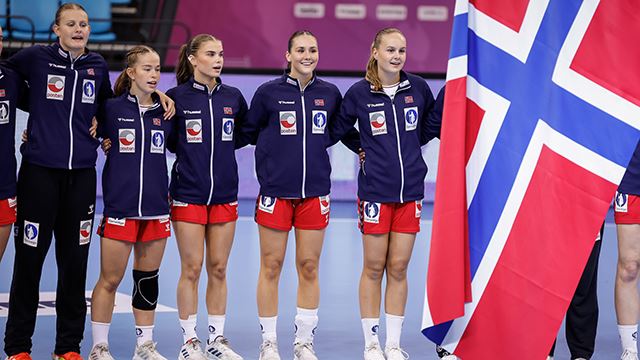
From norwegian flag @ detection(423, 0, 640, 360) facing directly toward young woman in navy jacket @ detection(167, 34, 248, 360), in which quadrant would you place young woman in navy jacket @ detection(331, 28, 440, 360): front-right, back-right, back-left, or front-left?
front-right

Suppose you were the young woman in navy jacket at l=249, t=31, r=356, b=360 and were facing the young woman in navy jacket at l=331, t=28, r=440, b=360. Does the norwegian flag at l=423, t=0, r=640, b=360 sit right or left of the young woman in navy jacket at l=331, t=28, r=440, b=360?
right

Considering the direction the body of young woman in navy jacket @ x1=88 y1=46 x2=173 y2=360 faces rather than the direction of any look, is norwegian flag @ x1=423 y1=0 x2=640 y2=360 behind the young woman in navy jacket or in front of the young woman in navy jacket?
in front

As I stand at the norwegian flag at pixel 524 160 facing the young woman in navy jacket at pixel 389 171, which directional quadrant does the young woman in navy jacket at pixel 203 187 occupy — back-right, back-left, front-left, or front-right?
front-left

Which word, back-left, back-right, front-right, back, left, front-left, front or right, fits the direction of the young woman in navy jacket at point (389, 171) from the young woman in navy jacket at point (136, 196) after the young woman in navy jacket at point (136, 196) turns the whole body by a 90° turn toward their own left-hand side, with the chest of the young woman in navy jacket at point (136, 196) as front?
front-right

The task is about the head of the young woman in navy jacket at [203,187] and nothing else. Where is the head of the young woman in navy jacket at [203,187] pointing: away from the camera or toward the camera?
toward the camera

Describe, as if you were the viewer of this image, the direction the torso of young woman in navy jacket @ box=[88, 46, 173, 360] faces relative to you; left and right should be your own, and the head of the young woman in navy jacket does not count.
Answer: facing the viewer and to the right of the viewer

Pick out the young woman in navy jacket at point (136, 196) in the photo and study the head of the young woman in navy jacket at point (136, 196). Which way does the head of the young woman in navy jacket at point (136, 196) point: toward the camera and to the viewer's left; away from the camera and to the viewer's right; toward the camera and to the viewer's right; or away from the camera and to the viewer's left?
toward the camera and to the viewer's right

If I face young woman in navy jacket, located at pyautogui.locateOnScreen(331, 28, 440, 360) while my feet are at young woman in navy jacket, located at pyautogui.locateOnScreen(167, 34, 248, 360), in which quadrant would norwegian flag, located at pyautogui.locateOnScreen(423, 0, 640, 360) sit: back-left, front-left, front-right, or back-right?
front-right

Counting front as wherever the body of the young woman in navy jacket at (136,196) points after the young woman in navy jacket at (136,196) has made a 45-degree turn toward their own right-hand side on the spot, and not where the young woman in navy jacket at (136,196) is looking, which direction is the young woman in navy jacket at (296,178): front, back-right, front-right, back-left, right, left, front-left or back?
left
